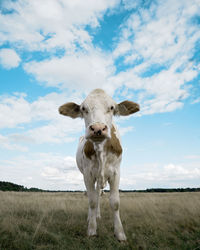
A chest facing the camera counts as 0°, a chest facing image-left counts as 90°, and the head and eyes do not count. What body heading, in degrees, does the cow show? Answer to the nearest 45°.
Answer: approximately 0°
